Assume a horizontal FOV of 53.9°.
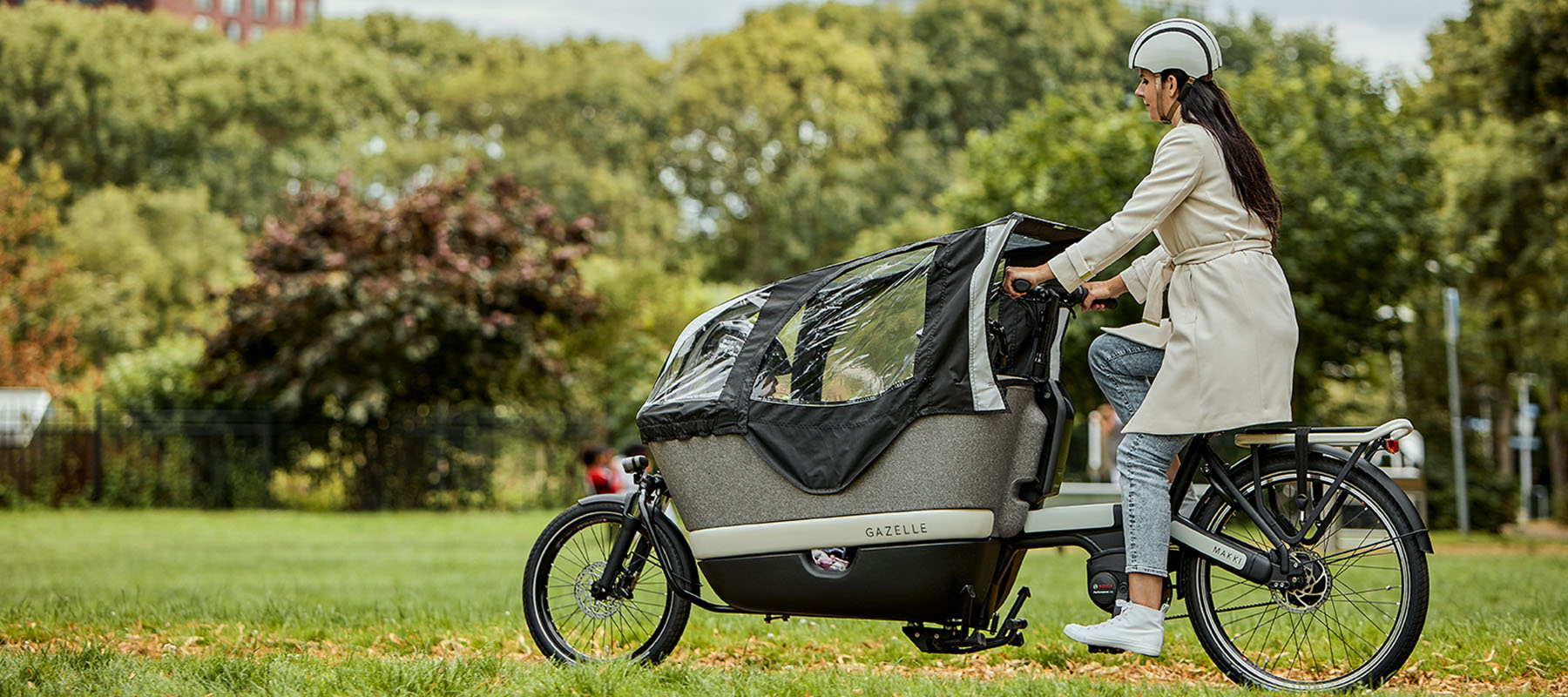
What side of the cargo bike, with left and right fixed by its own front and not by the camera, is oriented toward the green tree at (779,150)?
right

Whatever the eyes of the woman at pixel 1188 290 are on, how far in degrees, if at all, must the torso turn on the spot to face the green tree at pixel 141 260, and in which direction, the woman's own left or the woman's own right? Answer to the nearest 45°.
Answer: approximately 45° to the woman's own right

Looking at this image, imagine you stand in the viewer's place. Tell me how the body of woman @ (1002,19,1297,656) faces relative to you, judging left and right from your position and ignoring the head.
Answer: facing to the left of the viewer

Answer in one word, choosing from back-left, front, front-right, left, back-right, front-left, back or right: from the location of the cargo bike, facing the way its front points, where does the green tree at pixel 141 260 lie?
front-right

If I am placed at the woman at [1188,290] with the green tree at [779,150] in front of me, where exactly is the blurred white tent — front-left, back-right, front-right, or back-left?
front-left

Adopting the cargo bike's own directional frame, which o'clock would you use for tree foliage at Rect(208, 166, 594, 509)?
The tree foliage is roughly at 2 o'clock from the cargo bike.

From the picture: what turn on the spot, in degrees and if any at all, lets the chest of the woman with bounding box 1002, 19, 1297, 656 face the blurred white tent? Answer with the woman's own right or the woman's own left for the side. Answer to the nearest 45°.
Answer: approximately 45° to the woman's own right

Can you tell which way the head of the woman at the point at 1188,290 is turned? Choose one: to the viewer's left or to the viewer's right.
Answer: to the viewer's left

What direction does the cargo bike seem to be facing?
to the viewer's left

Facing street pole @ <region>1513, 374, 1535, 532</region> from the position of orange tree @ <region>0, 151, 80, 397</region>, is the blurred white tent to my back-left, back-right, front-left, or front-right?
front-right

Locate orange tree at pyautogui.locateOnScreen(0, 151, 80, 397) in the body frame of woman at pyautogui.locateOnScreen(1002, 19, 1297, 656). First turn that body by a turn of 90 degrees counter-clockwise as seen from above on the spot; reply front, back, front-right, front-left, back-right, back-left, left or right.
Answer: back-right
